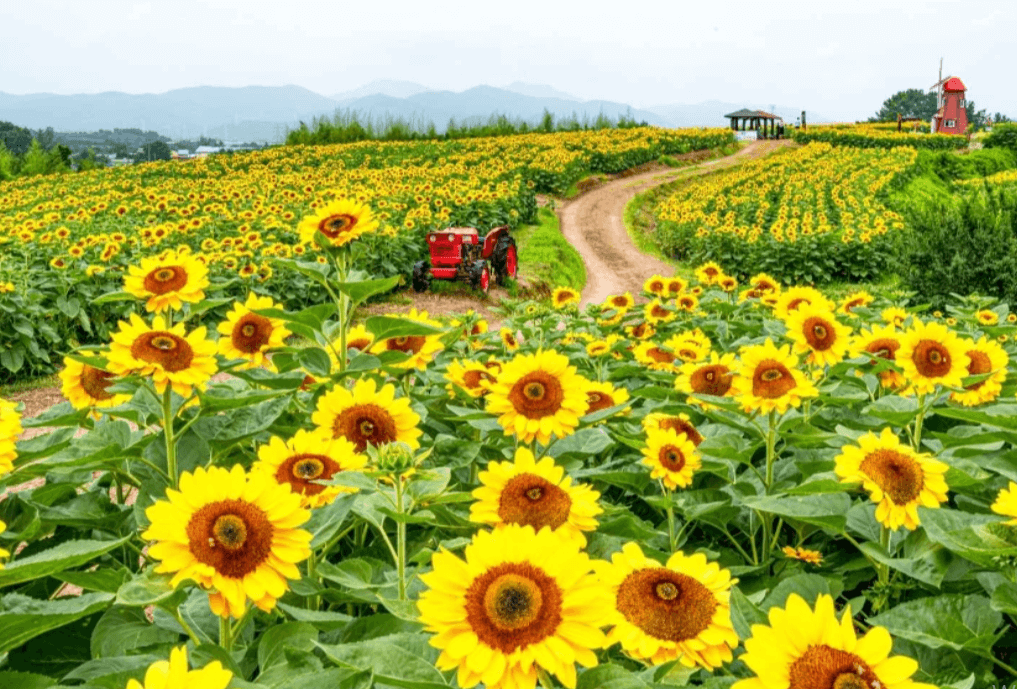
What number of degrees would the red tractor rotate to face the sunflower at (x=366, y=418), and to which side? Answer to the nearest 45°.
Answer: approximately 45° to its left

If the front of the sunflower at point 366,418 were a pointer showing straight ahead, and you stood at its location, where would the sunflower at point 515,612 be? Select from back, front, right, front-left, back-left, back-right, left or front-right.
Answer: front

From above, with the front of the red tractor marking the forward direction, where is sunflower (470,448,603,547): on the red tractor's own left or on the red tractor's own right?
on the red tractor's own left

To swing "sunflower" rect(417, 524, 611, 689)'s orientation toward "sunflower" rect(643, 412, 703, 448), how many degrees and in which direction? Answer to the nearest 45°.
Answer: approximately 180°

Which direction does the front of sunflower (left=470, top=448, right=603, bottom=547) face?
toward the camera

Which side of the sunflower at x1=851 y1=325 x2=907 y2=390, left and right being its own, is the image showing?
front

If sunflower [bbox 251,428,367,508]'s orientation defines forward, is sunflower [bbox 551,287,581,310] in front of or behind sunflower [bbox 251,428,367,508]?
behind

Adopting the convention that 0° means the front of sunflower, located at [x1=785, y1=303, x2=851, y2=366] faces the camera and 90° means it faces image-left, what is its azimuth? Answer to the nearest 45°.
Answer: approximately 0°

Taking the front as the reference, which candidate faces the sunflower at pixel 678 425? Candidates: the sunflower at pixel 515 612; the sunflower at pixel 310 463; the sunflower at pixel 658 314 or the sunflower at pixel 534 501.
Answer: the sunflower at pixel 658 314

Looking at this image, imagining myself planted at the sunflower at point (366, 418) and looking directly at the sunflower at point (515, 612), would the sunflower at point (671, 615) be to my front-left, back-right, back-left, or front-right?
front-left

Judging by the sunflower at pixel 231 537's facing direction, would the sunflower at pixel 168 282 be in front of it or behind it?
behind

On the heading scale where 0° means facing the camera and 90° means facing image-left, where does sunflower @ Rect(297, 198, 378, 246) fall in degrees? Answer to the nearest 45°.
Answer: approximately 0°

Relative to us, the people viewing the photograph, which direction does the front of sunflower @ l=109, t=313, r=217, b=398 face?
facing the viewer

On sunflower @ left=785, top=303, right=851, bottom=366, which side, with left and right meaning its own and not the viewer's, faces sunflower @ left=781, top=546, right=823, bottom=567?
front
